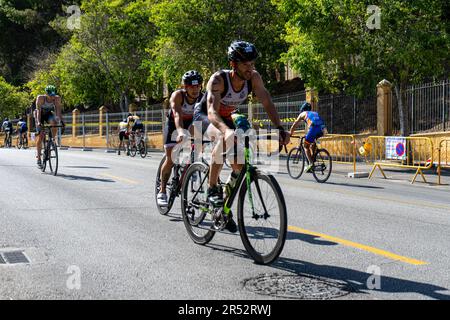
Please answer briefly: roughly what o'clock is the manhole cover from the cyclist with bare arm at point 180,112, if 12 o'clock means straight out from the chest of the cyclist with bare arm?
The manhole cover is roughly at 1 o'clock from the cyclist with bare arm.

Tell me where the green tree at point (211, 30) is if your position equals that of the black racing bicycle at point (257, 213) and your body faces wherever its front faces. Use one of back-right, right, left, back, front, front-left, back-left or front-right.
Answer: back-left

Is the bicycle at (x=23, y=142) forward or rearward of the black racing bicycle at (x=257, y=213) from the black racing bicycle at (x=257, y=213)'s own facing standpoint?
rearward

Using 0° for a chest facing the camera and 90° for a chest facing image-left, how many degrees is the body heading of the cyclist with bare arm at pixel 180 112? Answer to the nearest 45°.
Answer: approximately 315°

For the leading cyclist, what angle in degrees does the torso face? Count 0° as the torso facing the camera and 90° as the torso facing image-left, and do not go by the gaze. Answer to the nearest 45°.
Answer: approximately 315°

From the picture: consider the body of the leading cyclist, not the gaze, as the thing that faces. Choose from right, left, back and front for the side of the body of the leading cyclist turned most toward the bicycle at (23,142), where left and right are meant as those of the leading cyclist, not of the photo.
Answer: back

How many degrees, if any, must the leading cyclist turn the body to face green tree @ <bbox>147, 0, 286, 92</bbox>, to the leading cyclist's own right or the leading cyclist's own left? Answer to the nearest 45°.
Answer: approximately 135° to the leading cyclist's own left
